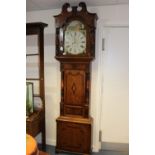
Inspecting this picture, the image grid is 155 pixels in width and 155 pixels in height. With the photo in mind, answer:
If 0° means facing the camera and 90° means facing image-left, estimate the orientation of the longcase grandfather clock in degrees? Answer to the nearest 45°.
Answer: approximately 0°
